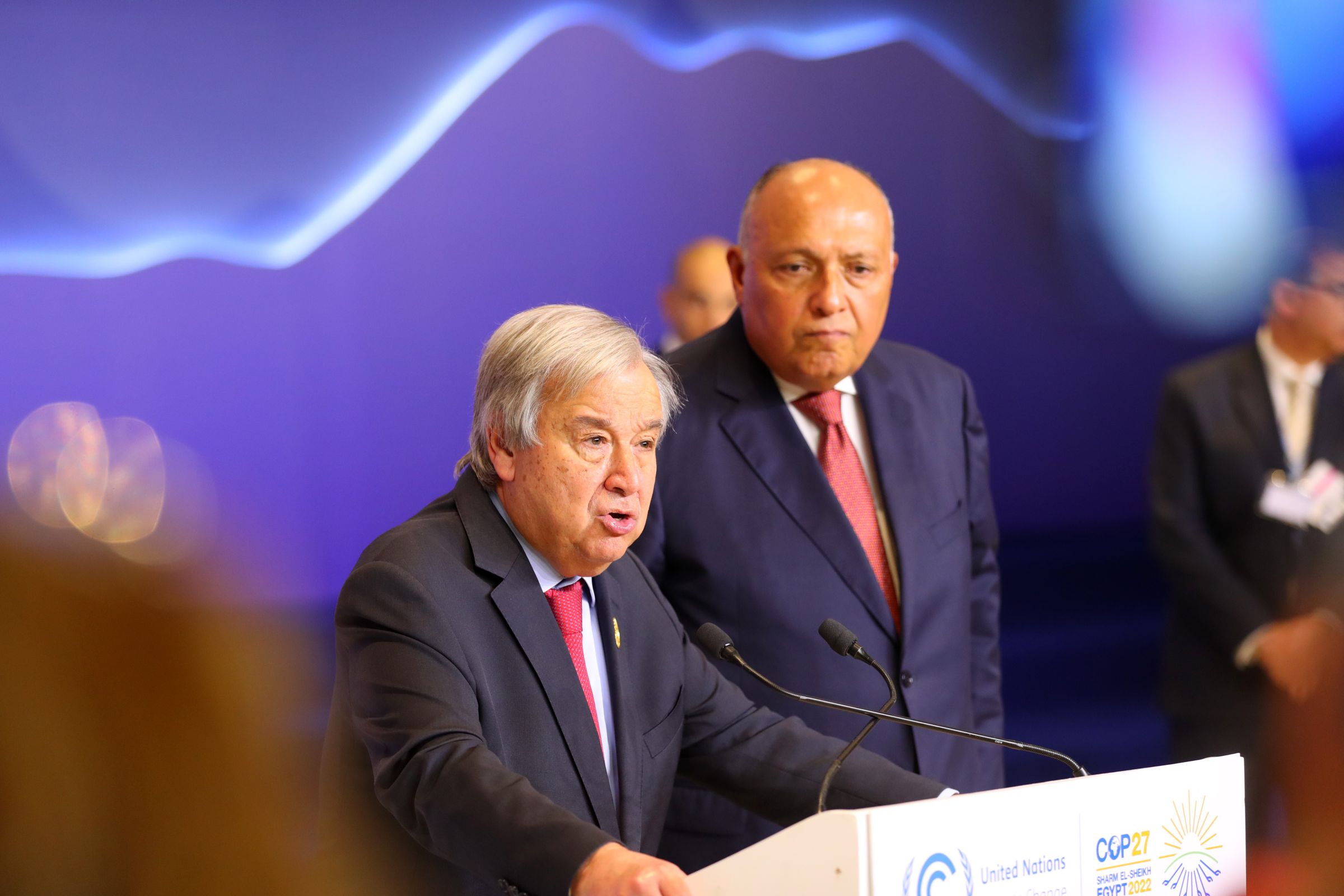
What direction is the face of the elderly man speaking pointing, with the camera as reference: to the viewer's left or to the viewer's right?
to the viewer's right

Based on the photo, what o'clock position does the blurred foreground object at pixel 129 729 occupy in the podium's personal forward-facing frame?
The blurred foreground object is roughly at 2 o'clock from the podium.

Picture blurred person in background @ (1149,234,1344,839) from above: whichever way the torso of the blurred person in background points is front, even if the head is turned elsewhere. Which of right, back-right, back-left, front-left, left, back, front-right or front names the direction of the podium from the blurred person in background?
front-right

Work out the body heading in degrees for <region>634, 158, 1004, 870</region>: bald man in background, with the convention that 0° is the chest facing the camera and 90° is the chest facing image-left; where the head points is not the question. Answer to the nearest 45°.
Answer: approximately 315°

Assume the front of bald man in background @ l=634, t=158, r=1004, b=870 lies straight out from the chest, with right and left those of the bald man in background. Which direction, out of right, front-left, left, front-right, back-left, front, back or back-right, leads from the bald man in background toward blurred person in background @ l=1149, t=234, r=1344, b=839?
left

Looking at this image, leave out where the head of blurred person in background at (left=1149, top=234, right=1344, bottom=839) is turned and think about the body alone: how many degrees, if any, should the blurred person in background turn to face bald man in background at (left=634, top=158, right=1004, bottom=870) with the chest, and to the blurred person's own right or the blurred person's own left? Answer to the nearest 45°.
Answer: approximately 90° to the blurred person's own right

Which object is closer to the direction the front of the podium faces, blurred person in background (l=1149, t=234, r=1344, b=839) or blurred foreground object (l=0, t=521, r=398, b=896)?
the blurred foreground object

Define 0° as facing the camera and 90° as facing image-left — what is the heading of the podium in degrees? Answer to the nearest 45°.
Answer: approximately 315°

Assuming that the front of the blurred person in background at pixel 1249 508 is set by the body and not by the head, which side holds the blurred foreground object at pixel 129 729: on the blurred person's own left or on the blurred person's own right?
on the blurred person's own right
